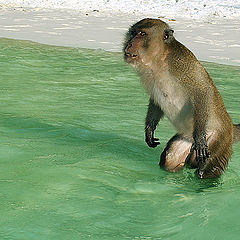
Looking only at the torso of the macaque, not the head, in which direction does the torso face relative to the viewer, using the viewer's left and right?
facing the viewer and to the left of the viewer
